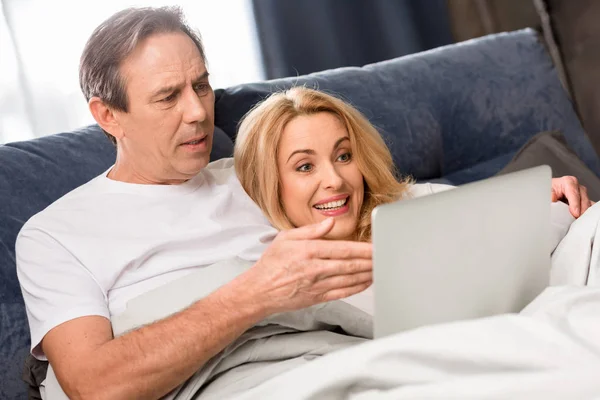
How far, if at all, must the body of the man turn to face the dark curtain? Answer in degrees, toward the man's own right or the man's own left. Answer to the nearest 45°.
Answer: approximately 135° to the man's own left

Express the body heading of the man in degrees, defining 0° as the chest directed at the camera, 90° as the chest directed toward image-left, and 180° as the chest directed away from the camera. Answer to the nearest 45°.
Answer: approximately 315°

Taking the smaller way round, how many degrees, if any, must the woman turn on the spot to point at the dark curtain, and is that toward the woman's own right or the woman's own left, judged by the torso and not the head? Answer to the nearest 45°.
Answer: approximately 180°

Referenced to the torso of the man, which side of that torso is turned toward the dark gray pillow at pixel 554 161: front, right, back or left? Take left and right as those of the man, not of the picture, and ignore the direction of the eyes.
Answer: left

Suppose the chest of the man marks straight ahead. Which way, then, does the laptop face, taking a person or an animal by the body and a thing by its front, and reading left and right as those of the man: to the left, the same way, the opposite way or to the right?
the opposite way

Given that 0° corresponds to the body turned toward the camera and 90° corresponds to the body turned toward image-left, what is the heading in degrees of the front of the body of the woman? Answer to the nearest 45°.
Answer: approximately 0°

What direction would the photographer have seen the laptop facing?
facing away from the viewer and to the left of the viewer
